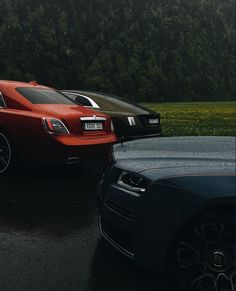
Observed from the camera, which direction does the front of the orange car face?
facing away from the viewer and to the left of the viewer

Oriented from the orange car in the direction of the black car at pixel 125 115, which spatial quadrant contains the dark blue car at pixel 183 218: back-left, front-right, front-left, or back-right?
back-right

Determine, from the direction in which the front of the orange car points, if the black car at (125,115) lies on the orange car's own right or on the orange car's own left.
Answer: on the orange car's own right

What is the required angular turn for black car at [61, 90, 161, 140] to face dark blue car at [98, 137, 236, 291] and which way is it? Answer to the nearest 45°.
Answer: approximately 135° to its left

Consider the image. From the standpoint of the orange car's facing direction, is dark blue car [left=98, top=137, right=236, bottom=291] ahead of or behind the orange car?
behind

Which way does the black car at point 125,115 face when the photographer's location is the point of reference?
facing away from the viewer and to the left of the viewer

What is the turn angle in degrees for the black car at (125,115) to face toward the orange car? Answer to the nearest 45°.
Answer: approximately 90° to its left
